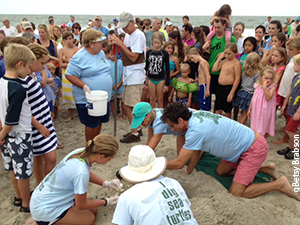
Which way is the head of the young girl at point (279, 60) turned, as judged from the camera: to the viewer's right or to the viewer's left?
to the viewer's left

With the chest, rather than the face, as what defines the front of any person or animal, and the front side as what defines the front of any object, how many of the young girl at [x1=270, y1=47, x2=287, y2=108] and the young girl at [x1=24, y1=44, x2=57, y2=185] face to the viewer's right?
1

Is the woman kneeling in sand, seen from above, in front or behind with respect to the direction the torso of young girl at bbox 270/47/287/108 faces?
in front

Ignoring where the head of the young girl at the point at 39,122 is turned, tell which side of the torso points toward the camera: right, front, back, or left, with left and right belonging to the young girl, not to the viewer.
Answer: right

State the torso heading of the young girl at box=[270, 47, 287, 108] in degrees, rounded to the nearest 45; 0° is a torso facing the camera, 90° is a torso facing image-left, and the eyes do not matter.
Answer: approximately 45°

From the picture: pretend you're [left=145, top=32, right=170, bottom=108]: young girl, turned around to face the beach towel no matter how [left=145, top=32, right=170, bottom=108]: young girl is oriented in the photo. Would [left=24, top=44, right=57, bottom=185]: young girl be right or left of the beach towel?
right

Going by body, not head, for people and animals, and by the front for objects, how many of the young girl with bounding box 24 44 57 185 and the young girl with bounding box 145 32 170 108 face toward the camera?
1

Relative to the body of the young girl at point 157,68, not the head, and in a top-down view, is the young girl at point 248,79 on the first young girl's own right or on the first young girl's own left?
on the first young girl's own left

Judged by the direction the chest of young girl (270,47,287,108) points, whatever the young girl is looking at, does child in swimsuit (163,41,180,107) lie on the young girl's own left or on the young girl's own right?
on the young girl's own right

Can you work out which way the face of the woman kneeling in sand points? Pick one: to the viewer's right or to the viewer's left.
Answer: to the viewer's right

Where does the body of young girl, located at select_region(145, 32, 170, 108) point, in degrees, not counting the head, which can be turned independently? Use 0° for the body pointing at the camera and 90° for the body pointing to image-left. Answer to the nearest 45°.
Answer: approximately 0°

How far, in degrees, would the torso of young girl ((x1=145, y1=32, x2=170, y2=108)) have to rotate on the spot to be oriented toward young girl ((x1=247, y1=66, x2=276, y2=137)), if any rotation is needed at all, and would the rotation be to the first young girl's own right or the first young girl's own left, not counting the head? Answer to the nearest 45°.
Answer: approximately 45° to the first young girl's own left
